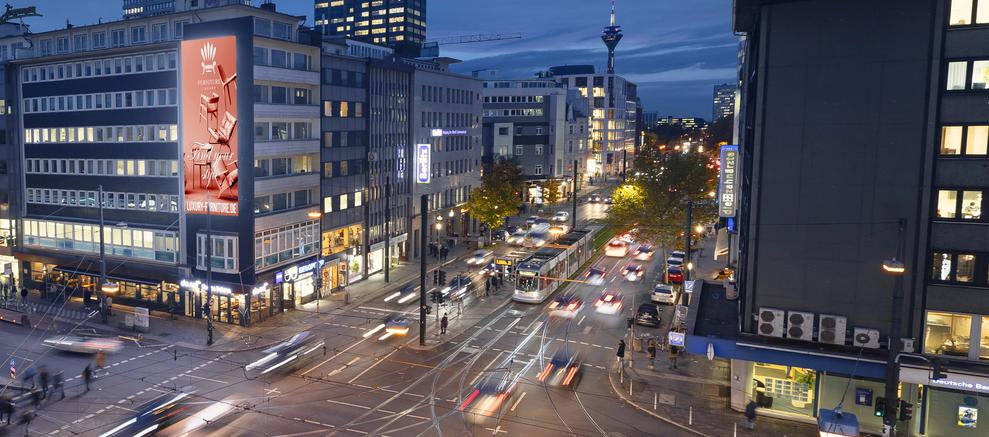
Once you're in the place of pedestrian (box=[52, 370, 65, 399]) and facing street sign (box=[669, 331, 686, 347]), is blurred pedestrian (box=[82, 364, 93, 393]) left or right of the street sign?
left

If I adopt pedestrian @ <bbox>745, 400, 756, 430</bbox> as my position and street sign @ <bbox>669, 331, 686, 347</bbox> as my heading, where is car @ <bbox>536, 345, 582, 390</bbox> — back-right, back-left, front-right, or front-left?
front-left

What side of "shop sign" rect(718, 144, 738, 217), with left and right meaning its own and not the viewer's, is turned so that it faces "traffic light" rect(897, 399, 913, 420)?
front

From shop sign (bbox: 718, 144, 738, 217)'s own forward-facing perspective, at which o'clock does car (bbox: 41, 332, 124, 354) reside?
The car is roughly at 2 o'clock from the shop sign.

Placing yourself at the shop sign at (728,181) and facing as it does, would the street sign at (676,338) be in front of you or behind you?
in front

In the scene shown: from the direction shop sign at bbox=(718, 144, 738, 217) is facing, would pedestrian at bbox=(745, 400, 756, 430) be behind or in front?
in front

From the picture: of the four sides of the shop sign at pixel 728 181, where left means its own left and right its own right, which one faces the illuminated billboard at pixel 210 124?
right

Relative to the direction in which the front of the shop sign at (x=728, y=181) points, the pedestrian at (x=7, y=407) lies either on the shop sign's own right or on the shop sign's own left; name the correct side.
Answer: on the shop sign's own right

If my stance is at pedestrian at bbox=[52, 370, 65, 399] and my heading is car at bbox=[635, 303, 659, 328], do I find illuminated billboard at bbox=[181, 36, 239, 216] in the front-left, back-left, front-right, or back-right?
front-left

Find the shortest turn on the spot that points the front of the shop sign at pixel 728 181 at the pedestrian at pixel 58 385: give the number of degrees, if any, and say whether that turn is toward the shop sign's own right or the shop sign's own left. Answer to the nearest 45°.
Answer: approximately 45° to the shop sign's own right
